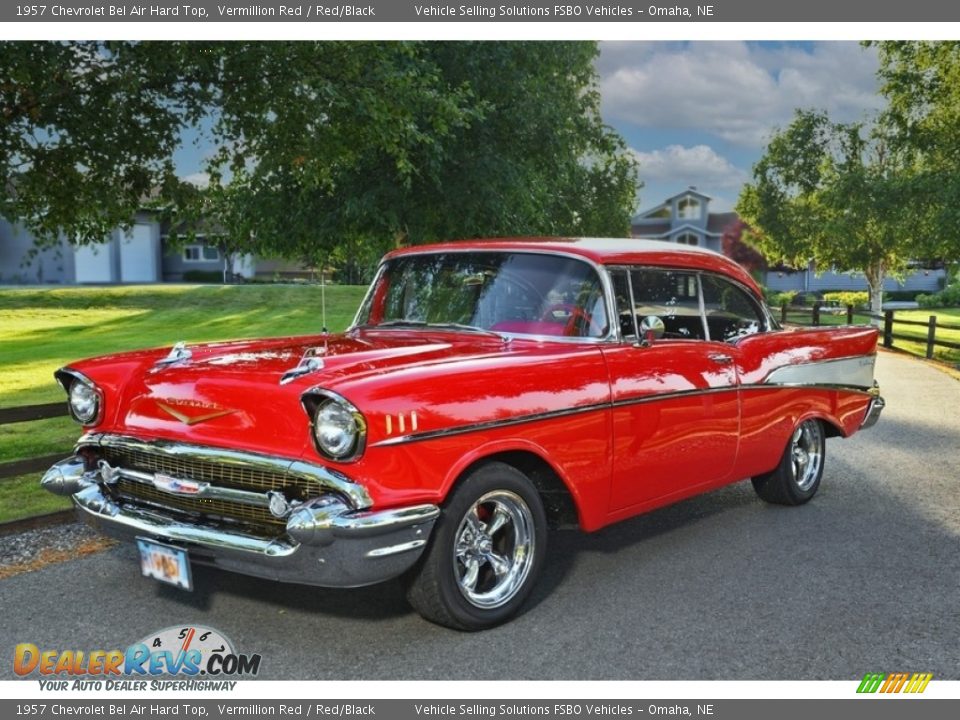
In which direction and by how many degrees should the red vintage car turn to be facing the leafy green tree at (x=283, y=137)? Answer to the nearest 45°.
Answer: approximately 135° to its right

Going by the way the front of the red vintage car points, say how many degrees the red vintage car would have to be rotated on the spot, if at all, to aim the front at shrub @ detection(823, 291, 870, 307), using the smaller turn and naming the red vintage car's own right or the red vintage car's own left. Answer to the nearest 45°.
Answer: approximately 180°

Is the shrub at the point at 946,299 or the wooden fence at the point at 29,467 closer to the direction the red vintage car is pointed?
the wooden fence

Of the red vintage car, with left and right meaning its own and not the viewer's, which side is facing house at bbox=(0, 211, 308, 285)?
right

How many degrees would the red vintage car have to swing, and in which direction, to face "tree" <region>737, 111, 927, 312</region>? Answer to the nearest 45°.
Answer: approximately 135° to its right

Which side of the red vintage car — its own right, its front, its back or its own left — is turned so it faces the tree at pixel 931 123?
back

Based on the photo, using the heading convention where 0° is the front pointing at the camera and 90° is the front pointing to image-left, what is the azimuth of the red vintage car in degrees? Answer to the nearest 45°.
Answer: approximately 45°

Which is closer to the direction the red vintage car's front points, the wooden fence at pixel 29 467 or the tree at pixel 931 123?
the wooden fence

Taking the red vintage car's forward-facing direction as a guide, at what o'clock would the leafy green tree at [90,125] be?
The leafy green tree is roughly at 3 o'clock from the red vintage car.
